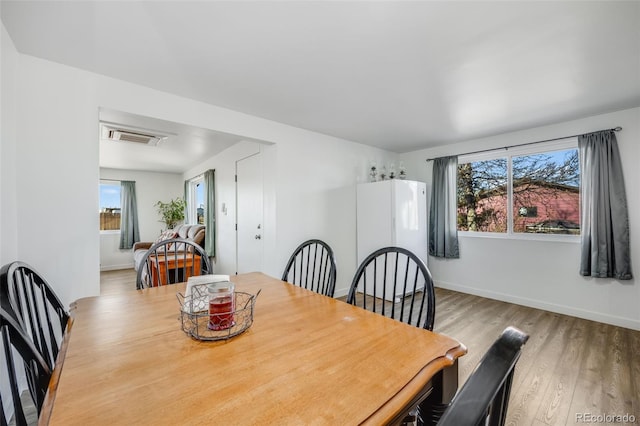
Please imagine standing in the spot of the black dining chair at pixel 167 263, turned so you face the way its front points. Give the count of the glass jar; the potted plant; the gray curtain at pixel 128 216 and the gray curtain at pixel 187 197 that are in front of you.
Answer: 1

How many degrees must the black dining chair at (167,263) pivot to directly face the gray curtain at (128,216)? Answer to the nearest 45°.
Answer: approximately 180°

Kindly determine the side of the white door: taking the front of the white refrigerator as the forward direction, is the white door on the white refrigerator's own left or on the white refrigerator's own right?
on the white refrigerator's own right

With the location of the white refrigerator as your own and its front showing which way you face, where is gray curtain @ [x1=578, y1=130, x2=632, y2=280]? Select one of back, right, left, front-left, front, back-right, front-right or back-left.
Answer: front-left

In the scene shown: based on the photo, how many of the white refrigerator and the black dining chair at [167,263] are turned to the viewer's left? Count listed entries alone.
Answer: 0

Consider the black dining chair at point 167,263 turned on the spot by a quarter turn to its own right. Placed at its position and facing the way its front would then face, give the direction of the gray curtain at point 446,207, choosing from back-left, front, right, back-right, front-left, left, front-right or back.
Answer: back

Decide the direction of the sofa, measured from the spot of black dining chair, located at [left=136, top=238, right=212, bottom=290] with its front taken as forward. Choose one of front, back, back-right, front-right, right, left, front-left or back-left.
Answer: back

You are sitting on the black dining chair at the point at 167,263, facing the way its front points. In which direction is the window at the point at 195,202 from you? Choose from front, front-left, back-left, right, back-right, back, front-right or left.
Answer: back

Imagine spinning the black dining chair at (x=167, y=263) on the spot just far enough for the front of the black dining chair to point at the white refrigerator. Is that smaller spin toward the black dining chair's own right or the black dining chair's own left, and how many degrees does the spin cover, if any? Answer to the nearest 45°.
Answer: approximately 90° to the black dining chair's own left

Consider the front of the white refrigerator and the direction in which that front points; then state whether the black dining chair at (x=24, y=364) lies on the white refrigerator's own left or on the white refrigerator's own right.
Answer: on the white refrigerator's own right

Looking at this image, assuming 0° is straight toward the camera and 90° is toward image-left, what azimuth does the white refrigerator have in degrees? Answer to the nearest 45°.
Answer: approximately 315°

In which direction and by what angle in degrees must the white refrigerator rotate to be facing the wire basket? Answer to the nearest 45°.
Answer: approximately 45° to its right

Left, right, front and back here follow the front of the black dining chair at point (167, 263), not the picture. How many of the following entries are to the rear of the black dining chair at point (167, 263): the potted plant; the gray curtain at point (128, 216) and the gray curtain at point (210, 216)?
3

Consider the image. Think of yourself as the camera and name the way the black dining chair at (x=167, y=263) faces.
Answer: facing the viewer
